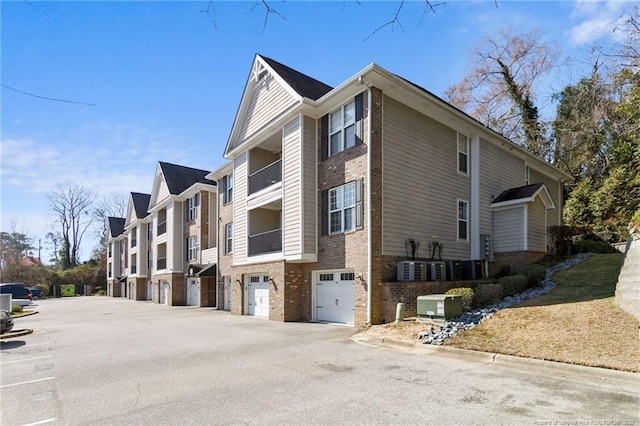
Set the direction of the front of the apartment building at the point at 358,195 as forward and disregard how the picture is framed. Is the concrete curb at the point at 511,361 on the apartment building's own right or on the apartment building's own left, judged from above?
on the apartment building's own left

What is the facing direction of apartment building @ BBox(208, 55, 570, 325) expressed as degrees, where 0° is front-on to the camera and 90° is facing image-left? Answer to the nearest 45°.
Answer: approximately 45°

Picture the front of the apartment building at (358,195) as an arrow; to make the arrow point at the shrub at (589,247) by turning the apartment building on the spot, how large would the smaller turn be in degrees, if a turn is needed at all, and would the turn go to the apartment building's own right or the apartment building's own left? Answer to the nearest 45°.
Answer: approximately 180°
